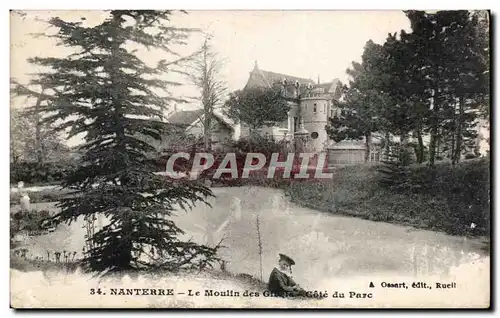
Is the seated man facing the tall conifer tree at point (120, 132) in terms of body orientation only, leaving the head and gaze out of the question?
no
